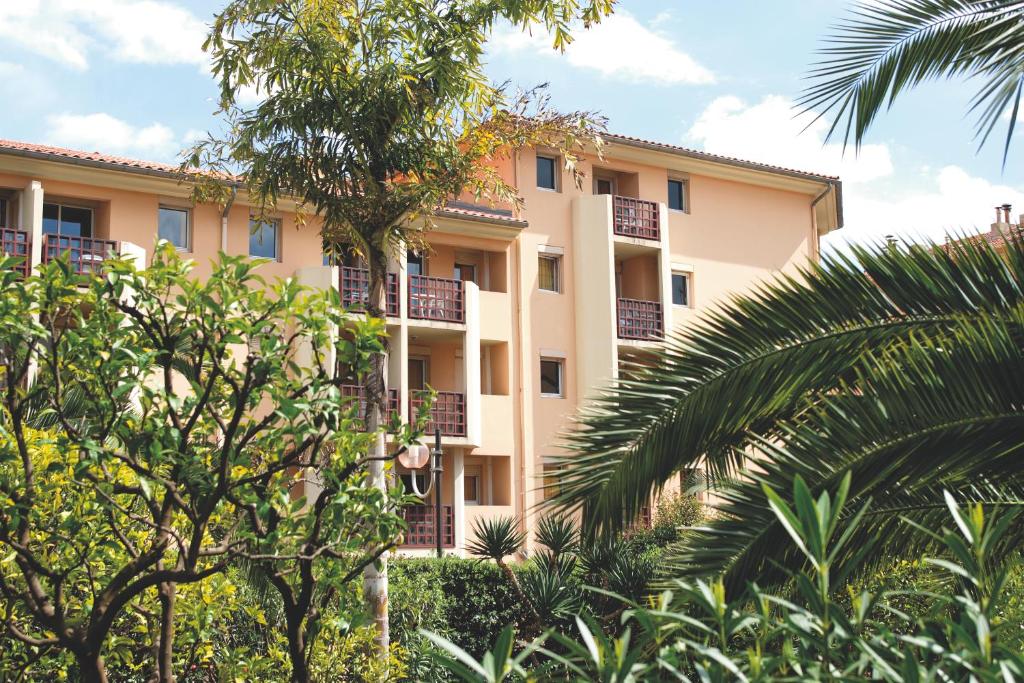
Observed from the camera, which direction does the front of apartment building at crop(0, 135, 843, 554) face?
facing the viewer and to the right of the viewer

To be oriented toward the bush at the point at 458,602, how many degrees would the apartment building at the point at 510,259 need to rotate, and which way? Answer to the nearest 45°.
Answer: approximately 45° to its right

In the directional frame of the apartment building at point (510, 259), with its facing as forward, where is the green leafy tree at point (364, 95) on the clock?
The green leafy tree is roughly at 2 o'clock from the apartment building.

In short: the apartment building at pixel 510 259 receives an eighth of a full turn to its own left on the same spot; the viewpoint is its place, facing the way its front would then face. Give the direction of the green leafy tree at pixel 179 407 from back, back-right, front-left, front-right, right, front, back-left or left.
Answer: right
